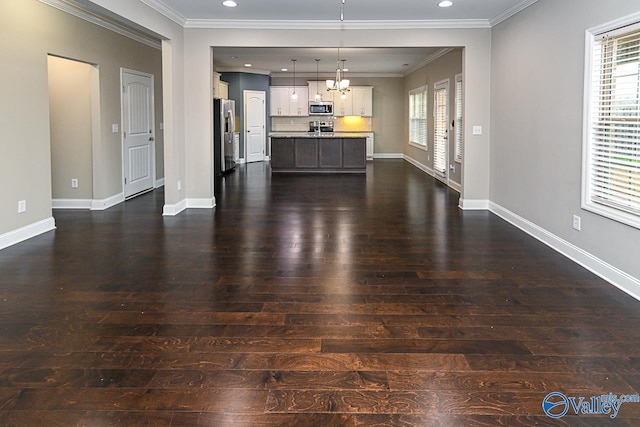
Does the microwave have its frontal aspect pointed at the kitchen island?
yes

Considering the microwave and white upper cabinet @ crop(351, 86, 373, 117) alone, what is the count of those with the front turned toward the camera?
2

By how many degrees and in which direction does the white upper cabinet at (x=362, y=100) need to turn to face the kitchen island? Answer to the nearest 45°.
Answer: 0° — it already faces it

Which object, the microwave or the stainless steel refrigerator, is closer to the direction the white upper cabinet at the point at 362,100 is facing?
the stainless steel refrigerator

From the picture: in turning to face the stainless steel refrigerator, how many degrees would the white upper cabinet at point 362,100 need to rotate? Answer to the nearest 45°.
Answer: approximately 45° to its right

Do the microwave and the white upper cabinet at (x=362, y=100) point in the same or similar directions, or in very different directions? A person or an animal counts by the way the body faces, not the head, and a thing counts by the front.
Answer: same or similar directions

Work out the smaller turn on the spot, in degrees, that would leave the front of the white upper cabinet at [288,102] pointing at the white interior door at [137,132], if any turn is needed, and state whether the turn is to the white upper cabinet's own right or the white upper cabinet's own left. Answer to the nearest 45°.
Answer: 0° — it already faces it

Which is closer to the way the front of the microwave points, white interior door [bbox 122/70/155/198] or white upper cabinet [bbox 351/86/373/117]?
the white interior door

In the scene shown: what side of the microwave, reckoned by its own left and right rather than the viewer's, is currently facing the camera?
front

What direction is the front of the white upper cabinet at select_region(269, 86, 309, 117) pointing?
toward the camera

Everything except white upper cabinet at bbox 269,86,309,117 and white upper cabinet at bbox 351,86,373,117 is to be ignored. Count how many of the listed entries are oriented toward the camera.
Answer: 2

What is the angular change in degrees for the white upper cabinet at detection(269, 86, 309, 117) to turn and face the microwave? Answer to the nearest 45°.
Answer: approximately 90° to its left

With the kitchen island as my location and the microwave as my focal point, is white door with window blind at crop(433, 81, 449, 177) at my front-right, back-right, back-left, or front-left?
back-right

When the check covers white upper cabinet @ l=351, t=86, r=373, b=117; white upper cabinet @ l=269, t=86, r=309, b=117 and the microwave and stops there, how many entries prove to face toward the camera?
3

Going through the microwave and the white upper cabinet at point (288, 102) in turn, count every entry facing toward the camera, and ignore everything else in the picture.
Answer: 2

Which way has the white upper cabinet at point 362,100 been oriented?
toward the camera

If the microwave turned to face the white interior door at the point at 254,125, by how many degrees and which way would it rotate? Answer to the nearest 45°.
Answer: approximately 45° to its right

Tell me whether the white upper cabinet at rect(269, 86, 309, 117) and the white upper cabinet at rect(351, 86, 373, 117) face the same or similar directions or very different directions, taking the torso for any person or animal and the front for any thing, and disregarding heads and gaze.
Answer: same or similar directions
